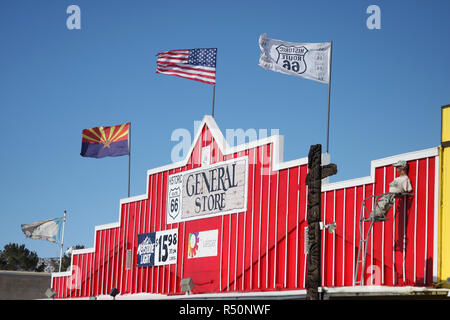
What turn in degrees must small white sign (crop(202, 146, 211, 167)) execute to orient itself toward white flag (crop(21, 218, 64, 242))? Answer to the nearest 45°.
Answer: approximately 90° to its right

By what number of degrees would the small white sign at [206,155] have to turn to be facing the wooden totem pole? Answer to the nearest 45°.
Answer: approximately 45° to its left

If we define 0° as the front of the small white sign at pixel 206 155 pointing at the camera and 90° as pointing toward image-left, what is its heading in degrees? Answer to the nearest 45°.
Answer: approximately 45°

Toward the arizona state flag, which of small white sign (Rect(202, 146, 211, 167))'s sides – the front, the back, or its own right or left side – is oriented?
right

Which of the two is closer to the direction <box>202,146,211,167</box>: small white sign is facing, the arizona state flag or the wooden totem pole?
the wooden totem pole
